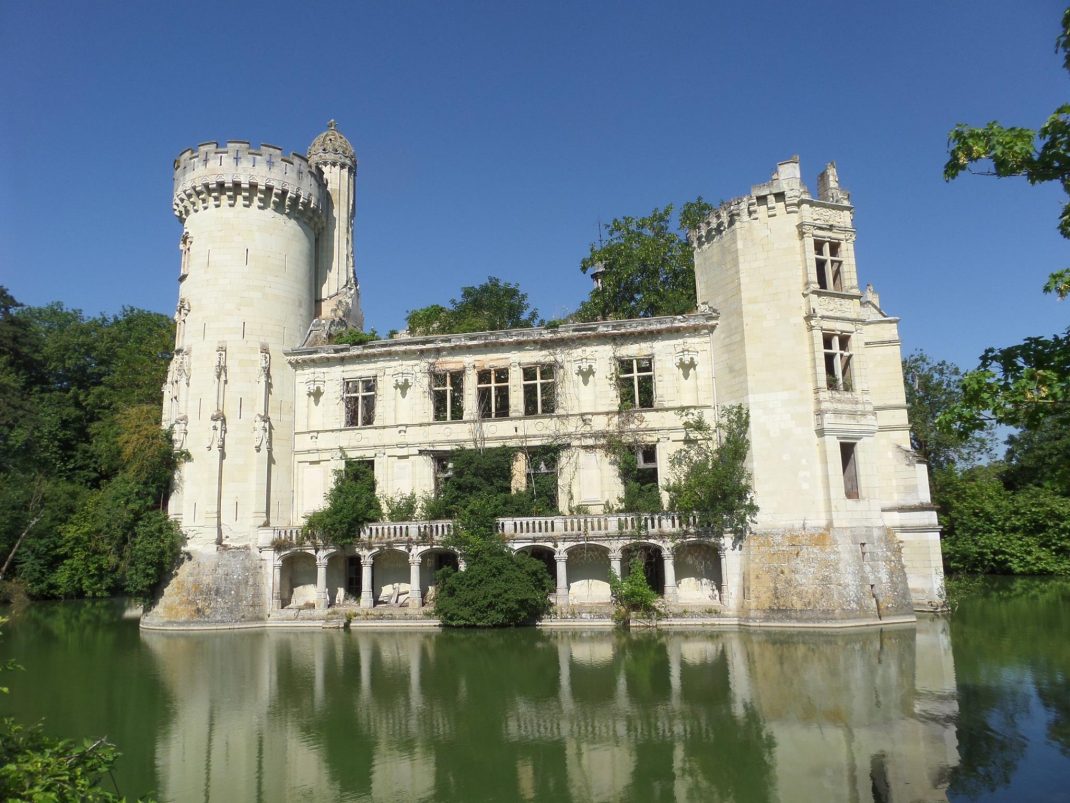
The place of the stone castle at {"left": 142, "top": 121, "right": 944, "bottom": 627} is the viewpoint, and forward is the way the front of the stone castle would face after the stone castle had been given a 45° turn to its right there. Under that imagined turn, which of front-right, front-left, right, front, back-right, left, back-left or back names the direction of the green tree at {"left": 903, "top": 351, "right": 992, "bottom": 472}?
back

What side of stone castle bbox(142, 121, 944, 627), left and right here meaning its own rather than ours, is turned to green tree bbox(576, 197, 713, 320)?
back

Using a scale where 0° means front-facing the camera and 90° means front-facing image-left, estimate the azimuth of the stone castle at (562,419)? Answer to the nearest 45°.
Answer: approximately 0°
